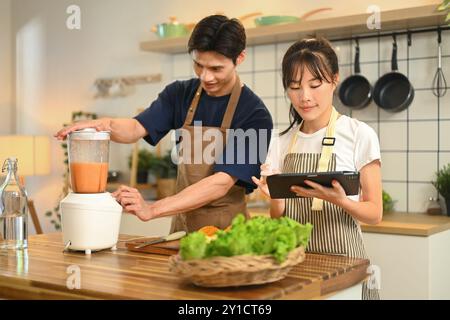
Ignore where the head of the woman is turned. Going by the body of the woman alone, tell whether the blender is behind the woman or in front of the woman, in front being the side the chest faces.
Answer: in front

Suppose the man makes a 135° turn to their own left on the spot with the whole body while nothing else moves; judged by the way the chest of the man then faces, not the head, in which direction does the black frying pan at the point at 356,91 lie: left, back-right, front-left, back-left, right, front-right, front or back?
front-left

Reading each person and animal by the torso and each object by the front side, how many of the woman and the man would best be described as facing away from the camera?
0

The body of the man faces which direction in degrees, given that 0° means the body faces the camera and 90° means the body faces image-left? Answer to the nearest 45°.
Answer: approximately 45°

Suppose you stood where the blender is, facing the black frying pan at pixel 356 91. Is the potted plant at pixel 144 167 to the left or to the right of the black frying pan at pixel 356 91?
left

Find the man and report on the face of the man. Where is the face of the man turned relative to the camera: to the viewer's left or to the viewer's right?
to the viewer's left

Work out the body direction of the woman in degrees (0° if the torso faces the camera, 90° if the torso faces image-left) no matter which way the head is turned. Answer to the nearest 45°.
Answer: approximately 45°

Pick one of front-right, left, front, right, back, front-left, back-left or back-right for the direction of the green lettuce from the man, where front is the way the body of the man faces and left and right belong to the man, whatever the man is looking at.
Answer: front-left

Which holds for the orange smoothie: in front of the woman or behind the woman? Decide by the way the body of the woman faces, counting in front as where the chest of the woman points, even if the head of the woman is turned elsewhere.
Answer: in front
